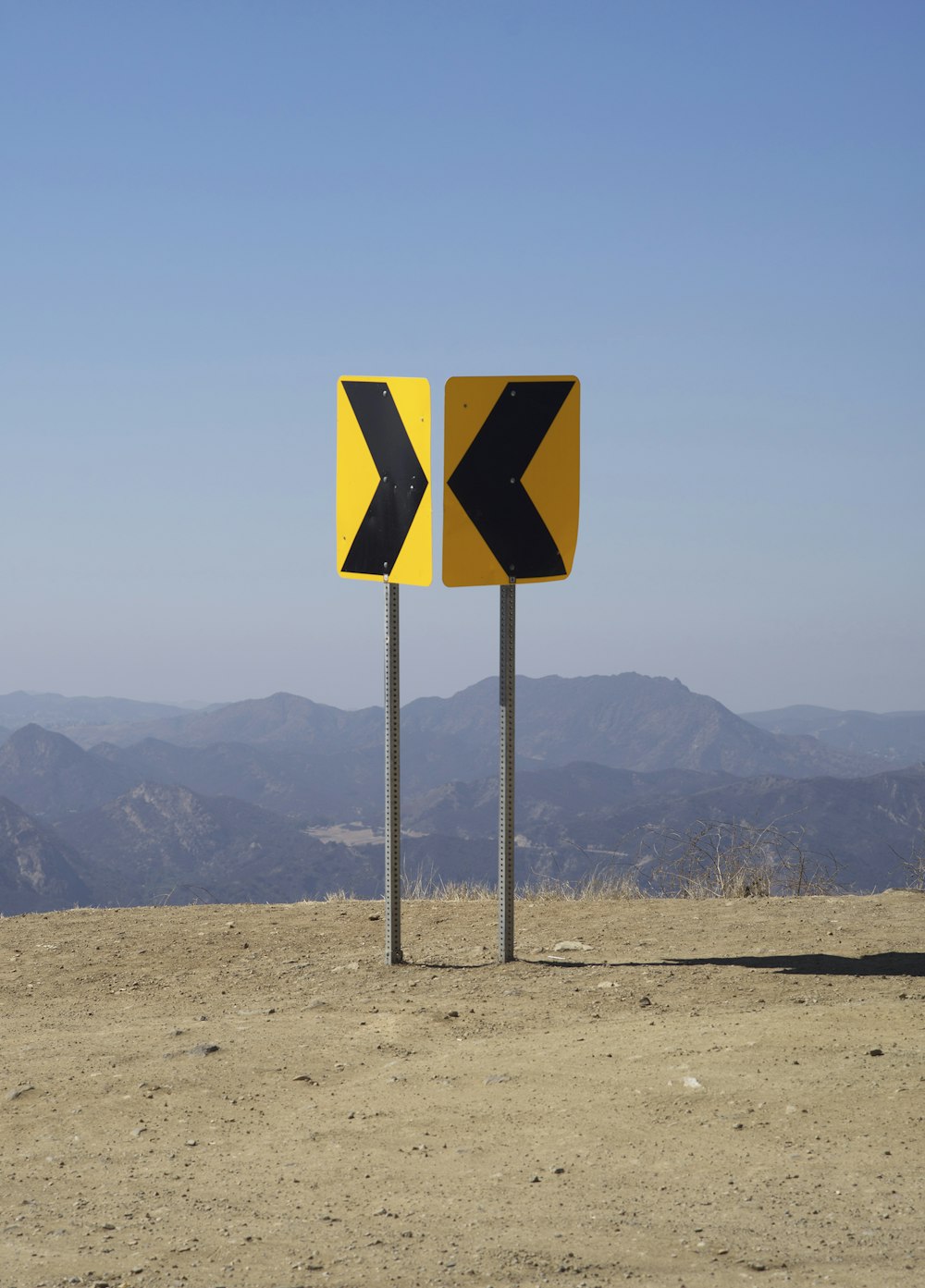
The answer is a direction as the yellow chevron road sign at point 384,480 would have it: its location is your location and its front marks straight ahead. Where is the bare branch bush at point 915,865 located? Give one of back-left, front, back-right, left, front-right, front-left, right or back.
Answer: back

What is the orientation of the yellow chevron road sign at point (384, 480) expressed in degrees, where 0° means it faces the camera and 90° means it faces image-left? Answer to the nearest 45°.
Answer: approximately 45°

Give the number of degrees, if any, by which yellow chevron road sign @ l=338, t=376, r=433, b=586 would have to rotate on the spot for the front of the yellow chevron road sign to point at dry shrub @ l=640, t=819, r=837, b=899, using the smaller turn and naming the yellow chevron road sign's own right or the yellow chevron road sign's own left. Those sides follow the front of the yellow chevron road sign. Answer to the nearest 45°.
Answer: approximately 180°
